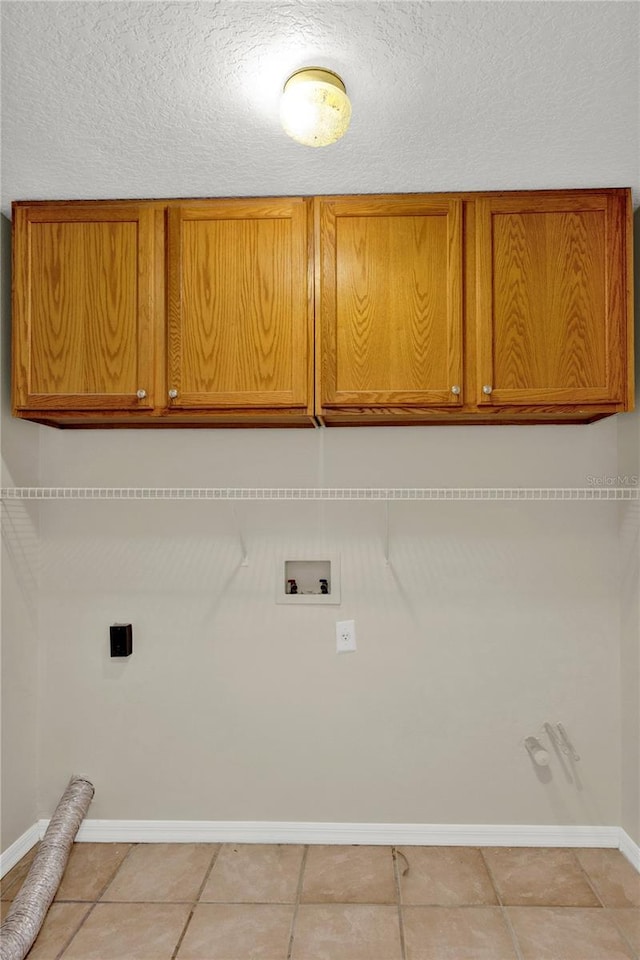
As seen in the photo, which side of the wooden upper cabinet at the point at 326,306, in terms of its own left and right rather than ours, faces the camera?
front

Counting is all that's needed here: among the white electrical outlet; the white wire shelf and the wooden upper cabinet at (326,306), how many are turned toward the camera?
3

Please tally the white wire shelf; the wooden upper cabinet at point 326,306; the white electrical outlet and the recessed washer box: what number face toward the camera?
4

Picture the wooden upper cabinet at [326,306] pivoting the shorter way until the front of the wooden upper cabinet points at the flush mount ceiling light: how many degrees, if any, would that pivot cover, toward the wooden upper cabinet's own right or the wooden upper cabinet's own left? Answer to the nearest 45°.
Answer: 0° — it already faces it

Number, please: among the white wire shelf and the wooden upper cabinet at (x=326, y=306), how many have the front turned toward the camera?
2

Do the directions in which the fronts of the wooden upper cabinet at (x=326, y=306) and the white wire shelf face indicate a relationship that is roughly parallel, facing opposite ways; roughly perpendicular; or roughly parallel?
roughly parallel

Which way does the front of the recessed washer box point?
toward the camera

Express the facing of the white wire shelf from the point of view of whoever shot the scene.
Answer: facing the viewer

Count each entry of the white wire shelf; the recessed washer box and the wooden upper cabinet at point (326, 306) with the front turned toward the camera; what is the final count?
3

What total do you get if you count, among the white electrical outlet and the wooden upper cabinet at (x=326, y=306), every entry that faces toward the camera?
2
